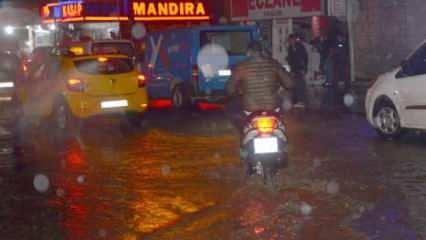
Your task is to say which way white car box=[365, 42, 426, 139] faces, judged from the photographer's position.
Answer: facing to the left of the viewer

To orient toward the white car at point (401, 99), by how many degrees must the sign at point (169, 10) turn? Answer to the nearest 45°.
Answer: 0° — it already faces it

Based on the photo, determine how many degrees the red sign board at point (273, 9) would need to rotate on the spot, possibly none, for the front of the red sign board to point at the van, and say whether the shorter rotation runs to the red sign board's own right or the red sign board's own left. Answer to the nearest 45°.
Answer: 0° — it already faces it

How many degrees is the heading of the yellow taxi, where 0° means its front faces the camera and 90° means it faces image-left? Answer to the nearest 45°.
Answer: approximately 135°

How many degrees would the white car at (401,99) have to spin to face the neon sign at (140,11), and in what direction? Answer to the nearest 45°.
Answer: approximately 45° to its right

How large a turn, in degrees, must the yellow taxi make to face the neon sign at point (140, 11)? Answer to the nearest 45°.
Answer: approximately 45° to its right

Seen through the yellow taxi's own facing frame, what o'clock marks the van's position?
The van is roughly at 3 o'clock from the yellow taxi.

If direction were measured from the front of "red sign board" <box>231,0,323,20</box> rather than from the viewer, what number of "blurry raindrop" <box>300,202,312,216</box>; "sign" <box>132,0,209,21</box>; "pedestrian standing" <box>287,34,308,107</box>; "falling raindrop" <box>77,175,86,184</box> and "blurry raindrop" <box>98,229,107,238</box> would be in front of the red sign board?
4
